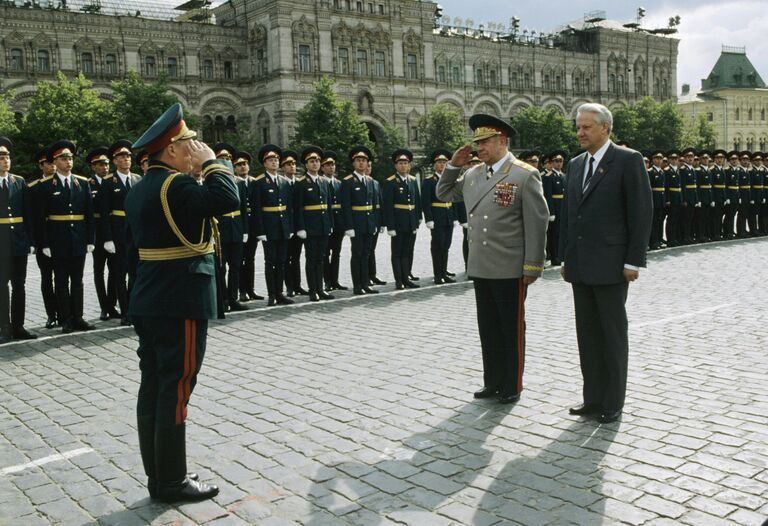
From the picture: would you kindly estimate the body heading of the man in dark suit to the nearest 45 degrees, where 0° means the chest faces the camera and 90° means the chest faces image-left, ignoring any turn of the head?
approximately 45°

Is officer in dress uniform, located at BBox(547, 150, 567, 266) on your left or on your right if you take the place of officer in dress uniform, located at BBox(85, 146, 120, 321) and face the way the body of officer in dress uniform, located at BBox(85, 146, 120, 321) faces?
on your left

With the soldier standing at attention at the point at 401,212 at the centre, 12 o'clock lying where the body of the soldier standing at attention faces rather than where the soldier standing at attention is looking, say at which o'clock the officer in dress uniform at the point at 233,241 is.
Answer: The officer in dress uniform is roughly at 3 o'clock from the soldier standing at attention.

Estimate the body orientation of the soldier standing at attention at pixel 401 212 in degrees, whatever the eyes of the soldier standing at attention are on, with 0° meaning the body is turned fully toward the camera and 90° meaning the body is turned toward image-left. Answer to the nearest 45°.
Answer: approximately 315°

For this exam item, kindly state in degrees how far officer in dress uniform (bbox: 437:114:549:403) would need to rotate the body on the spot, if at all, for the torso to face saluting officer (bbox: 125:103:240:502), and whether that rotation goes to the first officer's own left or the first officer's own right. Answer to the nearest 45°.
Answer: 0° — they already face them

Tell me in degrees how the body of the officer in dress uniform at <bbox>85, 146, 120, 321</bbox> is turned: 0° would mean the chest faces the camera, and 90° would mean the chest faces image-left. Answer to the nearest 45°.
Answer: approximately 315°

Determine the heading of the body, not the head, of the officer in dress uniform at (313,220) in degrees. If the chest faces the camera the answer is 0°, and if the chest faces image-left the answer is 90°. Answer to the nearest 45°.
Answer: approximately 315°

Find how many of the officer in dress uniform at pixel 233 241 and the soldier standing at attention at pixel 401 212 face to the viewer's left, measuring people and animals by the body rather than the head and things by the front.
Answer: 0

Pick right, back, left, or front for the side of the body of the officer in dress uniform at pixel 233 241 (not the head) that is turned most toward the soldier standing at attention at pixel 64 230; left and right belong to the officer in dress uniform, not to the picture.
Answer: right

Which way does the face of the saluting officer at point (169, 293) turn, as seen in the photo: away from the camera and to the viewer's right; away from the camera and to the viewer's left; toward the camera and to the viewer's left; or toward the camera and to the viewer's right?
away from the camera and to the viewer's right
